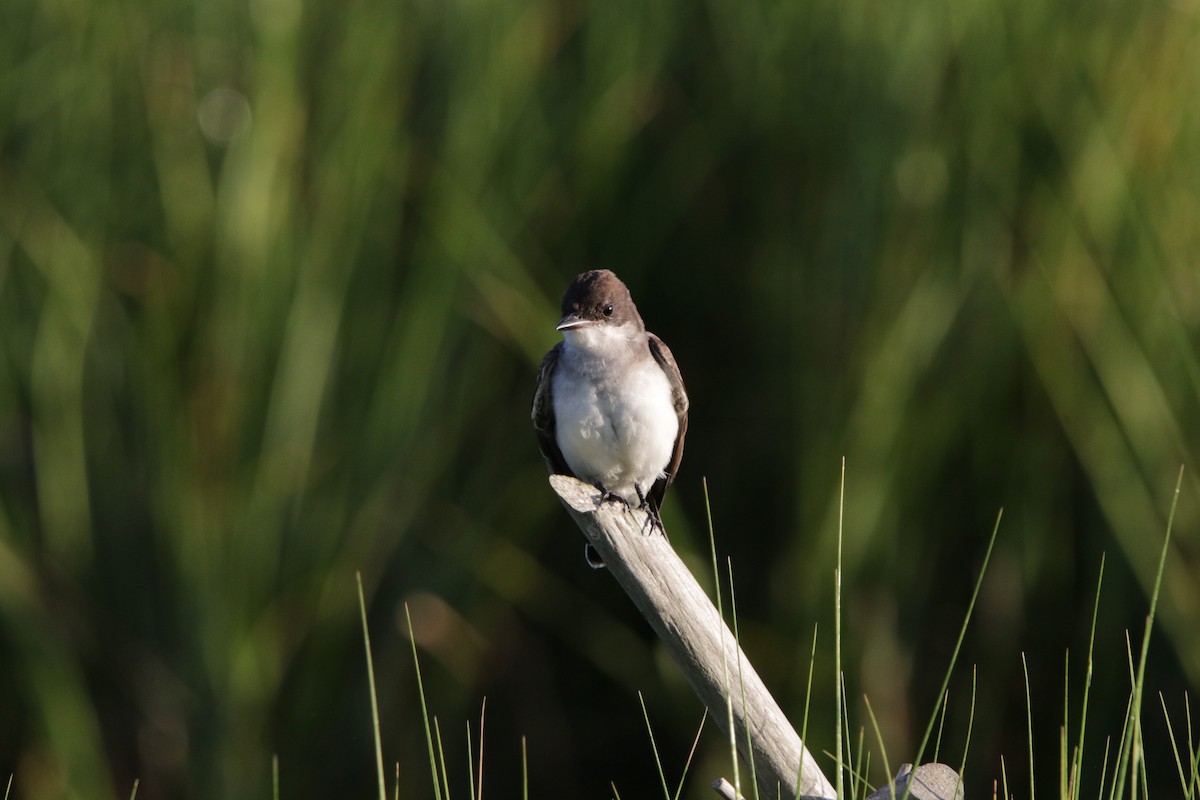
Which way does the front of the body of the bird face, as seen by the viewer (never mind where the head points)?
toward the camera
